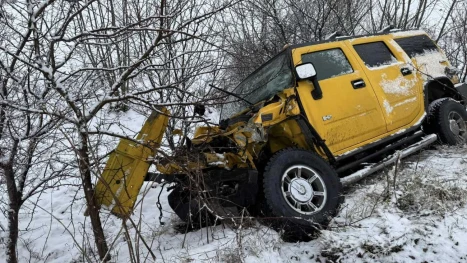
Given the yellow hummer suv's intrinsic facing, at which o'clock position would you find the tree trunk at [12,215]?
The tree trunk is roughly at 1 o'clock from the yellow hummer suv.

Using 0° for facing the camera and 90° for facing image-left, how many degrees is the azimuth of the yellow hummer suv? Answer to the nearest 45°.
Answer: approximately 45°
